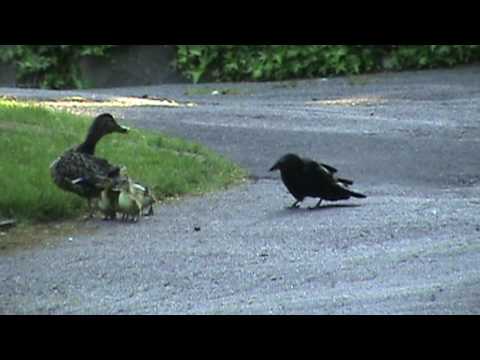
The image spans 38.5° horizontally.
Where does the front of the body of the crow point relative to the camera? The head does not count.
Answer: to the viewer's left

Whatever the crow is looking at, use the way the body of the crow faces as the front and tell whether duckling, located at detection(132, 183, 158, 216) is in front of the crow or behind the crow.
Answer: in front

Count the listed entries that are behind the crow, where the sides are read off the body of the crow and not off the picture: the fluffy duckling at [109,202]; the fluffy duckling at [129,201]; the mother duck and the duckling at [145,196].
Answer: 0

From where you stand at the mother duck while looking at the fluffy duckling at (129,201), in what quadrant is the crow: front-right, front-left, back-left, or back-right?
front-left

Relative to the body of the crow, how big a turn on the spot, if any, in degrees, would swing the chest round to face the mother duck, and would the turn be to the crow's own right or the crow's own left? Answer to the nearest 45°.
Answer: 0° — it already faces it

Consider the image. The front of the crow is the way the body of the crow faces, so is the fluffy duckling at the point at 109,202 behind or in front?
in front

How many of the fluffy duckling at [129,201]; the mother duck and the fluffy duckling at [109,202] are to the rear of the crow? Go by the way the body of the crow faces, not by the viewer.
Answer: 0

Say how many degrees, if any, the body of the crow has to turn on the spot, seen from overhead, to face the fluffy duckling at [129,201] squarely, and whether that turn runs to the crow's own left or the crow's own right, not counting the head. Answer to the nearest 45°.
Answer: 0° — it already faces it
